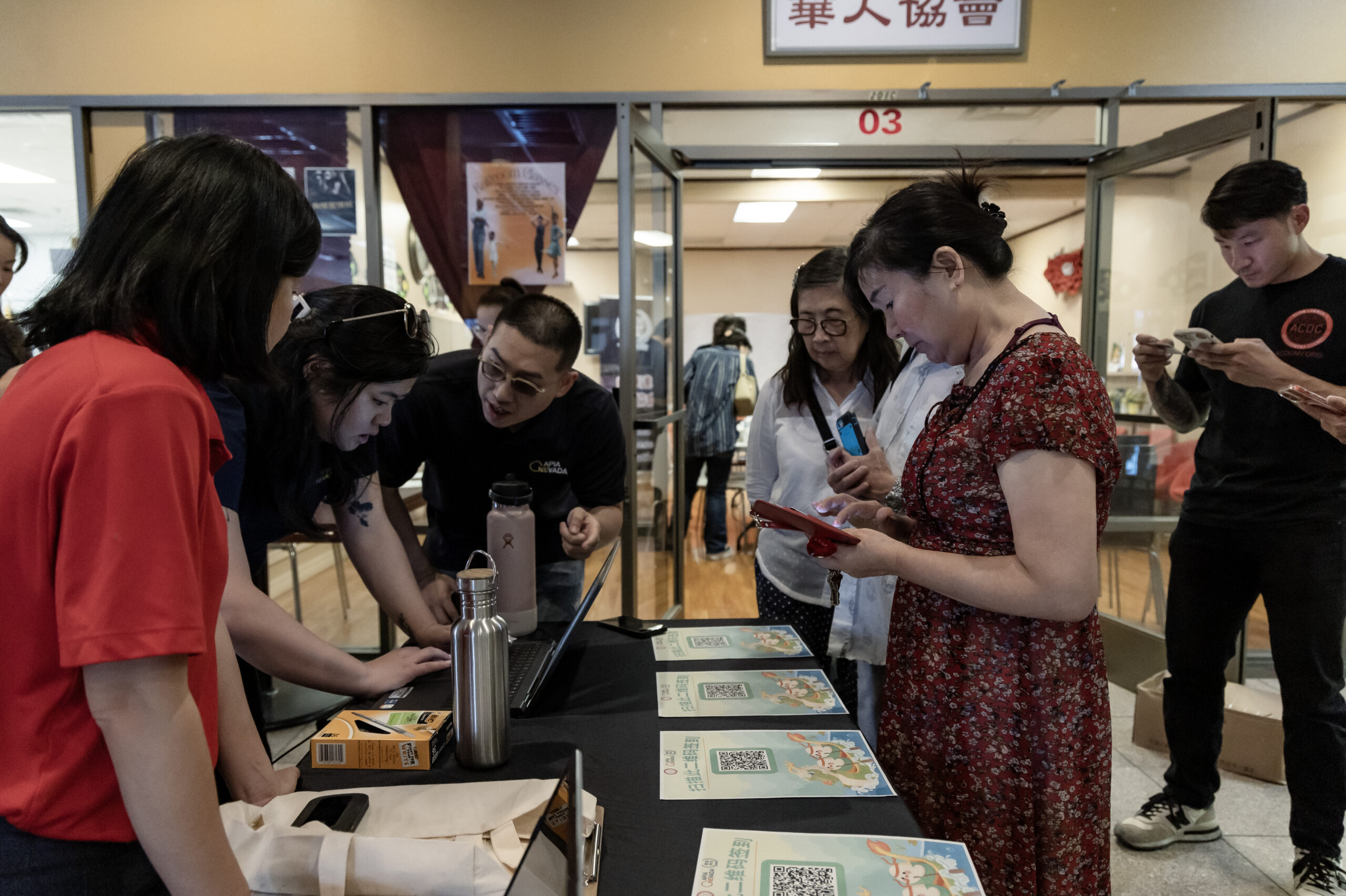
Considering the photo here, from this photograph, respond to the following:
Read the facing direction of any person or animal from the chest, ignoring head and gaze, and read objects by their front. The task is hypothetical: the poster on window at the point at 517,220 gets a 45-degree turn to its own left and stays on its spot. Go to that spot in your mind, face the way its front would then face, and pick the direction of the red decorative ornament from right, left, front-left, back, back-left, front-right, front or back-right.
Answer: left

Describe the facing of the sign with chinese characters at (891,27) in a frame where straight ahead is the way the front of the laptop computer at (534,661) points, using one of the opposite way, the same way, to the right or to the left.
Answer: to the left

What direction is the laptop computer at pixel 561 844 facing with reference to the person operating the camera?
facing to the left of the viewer

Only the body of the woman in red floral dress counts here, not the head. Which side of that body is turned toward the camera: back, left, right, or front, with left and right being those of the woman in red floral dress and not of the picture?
left

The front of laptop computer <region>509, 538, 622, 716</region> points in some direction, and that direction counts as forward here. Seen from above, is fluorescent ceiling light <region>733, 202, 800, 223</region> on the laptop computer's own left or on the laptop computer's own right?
on the laptop computer's own right

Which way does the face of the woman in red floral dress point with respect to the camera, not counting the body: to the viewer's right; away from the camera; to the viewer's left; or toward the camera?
to the viewer's left

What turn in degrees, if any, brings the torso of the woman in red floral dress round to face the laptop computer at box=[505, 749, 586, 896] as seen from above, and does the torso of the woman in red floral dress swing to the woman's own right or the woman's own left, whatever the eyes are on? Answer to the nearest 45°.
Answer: approximately 45° to the woman's own left
